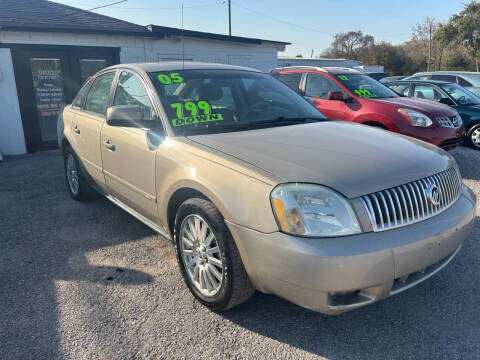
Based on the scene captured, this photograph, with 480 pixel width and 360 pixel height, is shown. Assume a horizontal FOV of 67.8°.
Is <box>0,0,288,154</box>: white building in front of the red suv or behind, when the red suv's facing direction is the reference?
behind

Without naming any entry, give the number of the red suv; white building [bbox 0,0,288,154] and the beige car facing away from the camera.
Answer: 0

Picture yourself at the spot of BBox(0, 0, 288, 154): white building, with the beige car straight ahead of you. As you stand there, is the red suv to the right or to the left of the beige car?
left

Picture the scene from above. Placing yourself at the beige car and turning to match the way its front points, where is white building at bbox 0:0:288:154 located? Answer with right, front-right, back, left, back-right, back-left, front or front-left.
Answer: back

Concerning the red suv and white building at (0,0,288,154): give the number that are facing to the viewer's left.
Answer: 0

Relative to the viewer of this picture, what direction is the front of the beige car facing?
facing the viewer and to the right of the viewer

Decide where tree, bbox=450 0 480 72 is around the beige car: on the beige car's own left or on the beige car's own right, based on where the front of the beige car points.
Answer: on the beige car's own left

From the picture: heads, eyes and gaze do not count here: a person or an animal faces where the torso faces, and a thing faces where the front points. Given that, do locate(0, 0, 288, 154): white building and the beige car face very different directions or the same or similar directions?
same or similar directions

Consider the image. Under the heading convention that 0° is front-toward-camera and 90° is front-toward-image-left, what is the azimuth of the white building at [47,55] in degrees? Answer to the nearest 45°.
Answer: approximately 0°

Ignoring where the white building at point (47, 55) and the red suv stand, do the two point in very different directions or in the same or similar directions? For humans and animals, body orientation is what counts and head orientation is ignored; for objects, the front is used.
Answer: same or similar directions

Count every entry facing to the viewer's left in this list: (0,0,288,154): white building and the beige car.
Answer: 0

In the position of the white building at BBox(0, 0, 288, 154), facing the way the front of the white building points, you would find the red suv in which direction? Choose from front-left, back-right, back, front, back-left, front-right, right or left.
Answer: front-left
